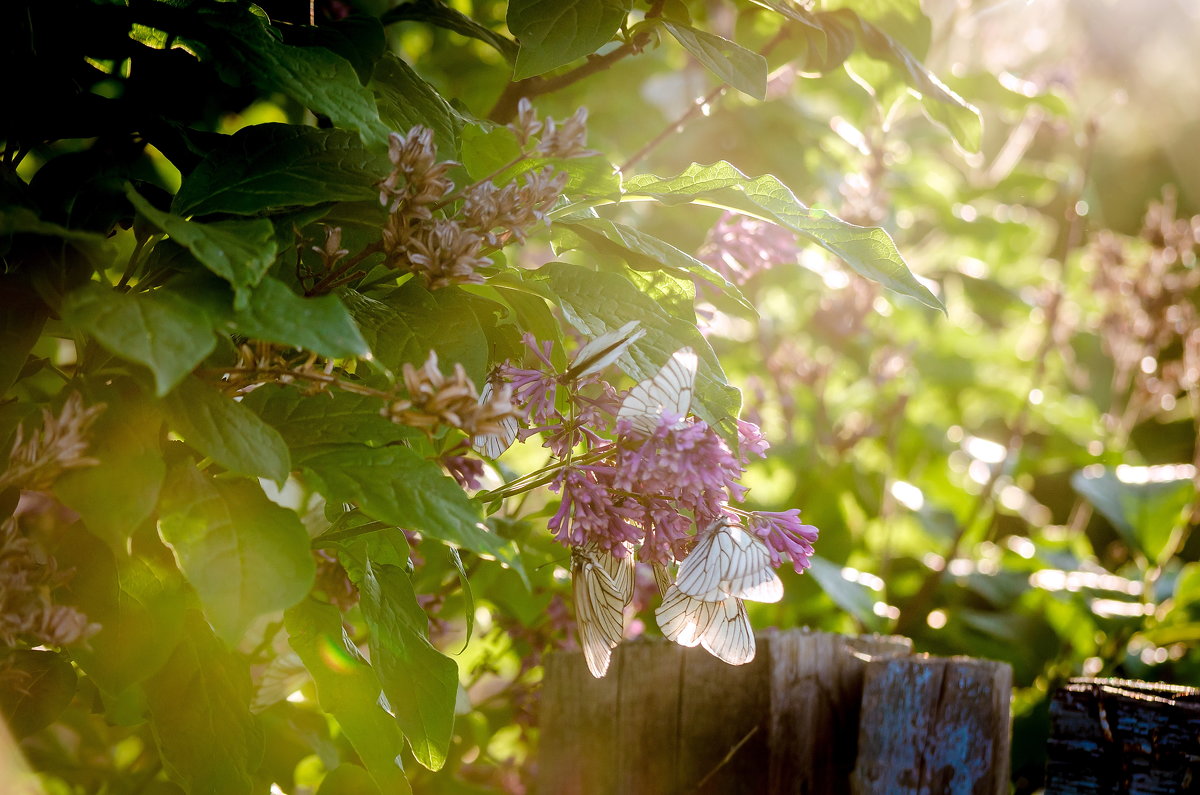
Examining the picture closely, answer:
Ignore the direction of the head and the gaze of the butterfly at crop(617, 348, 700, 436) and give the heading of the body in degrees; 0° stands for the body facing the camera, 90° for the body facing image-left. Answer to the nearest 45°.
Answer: approximately 270°
